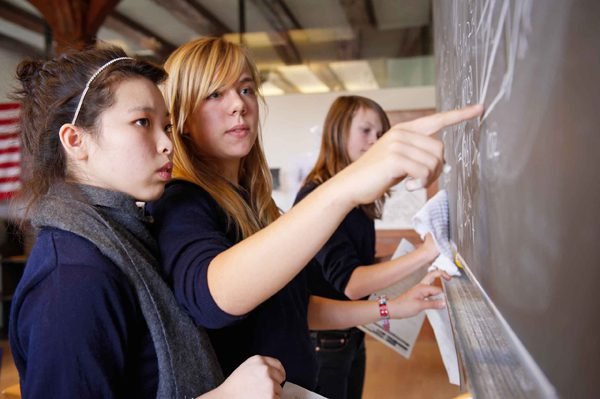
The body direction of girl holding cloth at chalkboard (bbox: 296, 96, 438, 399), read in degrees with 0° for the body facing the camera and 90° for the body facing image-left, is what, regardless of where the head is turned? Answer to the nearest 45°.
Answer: approximately 270°

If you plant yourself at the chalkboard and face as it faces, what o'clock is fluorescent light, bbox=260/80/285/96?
The fluorescent light is roughly at 2 o'clock from the chalkboard.

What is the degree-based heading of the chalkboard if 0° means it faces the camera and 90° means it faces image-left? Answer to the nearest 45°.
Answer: approximately 90°

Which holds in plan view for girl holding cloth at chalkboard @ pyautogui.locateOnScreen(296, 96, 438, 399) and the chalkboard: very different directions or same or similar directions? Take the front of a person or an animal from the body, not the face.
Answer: very different directions

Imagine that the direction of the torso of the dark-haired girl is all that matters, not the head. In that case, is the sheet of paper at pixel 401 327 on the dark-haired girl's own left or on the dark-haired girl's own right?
on the dark-haired girl's own left

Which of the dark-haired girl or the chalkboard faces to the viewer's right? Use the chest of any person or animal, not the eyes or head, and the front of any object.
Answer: the dark-haired girl

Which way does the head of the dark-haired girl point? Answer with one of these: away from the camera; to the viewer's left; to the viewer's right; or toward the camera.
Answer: to the viewer's right

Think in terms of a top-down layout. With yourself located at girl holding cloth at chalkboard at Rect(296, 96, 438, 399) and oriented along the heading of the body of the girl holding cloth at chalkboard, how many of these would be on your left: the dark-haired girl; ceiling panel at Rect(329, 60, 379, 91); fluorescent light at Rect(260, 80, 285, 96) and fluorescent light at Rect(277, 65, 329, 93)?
3

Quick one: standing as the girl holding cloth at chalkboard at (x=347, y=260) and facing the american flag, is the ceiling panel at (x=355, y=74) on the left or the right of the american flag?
right

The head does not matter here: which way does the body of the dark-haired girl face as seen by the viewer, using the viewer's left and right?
facing to the right of the viewer

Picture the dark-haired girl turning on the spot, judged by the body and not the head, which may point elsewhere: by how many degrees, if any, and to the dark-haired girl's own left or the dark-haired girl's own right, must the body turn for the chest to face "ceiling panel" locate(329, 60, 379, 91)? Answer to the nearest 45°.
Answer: approximately 45° to the dark-haired girl's own left

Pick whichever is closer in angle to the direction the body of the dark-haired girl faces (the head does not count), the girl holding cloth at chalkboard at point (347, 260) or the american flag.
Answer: the girl holding cloth at chalkboard

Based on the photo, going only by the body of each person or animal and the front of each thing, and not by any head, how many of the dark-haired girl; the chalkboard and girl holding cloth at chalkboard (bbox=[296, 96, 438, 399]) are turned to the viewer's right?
2
